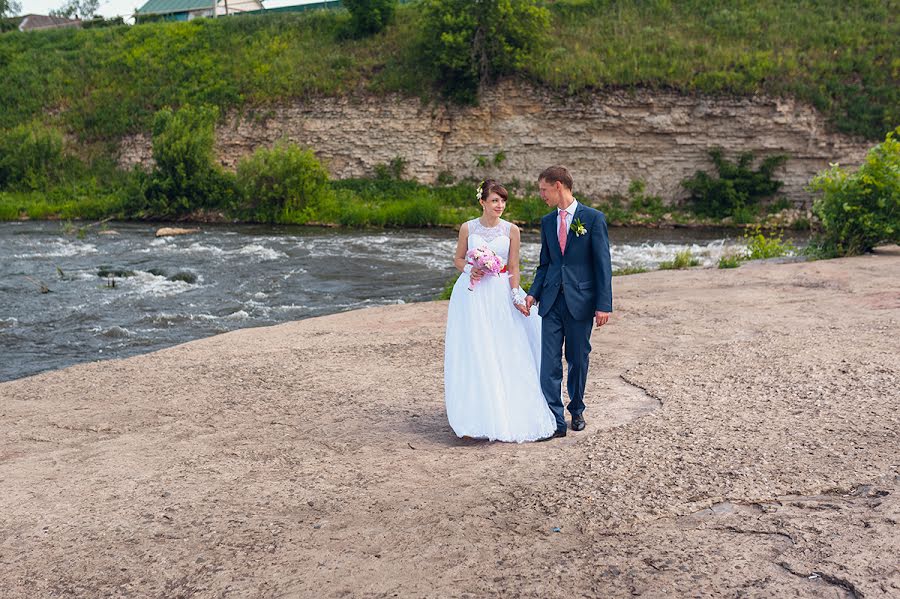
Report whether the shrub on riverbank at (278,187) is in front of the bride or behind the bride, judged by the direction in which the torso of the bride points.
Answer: behind

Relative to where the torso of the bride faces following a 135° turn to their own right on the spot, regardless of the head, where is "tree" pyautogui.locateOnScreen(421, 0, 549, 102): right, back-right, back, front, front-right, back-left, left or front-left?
front-right

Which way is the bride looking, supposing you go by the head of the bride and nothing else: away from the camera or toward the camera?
toward the camera

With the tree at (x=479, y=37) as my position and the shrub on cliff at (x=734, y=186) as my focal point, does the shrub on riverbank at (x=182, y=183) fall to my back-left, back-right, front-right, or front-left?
back-right

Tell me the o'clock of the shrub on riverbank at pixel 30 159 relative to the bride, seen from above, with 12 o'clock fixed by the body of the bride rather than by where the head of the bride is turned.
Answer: The shrub on riverbank is roughly at 5 o'clock from the bride.

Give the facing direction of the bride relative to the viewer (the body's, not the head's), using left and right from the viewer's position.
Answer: facing the viewer

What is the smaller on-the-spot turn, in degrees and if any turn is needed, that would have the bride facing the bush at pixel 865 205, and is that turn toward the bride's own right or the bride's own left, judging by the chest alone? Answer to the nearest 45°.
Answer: approximately 135° to the bride's own left

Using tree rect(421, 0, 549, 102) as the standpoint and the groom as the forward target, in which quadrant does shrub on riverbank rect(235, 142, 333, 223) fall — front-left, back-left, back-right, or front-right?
front-right

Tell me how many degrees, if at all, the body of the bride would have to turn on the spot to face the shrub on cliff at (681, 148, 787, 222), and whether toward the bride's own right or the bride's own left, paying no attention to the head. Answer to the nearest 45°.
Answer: approximately 180°
